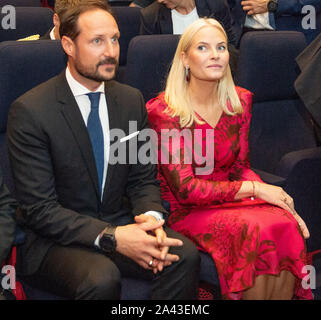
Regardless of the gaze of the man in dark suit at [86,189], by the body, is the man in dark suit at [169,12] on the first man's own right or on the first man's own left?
on the first man's own left

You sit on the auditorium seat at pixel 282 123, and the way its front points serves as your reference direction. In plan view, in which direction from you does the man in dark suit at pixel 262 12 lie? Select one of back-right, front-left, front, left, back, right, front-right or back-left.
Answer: back-left

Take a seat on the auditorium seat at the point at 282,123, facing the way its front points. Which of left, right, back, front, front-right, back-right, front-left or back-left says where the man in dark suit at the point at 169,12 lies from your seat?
back

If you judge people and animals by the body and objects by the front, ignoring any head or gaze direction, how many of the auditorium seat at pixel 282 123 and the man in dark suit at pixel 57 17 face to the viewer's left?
0

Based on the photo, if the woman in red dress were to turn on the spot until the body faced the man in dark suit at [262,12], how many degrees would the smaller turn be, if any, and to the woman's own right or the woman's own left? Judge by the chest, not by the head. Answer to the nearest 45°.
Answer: approximately 135° to the woman's own left

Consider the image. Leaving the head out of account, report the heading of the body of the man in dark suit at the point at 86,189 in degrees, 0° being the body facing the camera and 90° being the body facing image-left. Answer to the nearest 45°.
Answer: approximately 315°

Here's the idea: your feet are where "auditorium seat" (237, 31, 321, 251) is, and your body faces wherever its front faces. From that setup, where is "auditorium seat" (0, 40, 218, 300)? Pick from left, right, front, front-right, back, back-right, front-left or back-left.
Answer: right

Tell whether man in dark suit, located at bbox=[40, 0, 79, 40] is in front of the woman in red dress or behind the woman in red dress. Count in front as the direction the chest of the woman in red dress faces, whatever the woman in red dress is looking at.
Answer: behind

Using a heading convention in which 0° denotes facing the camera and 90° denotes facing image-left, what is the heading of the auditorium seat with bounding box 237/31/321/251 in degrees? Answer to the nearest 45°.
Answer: approximately 315°

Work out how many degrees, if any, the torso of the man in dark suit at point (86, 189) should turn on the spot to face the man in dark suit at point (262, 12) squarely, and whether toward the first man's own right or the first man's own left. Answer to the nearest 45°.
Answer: approximately 90° to the first man's own left

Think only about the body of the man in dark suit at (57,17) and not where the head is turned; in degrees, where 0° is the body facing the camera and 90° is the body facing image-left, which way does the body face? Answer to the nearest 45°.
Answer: approximately 315°
